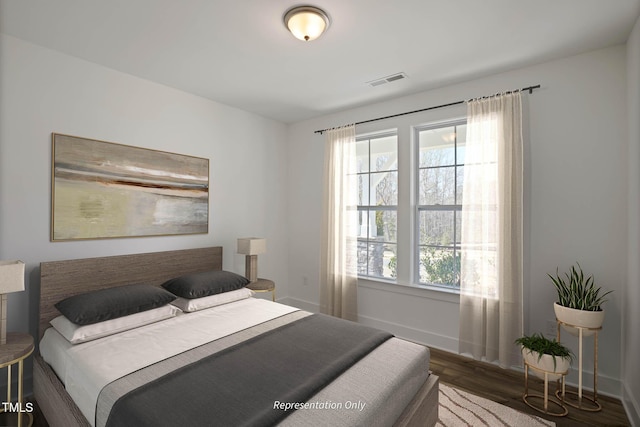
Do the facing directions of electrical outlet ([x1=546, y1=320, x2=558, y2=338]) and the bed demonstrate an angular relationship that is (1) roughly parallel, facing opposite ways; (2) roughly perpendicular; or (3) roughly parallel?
roughly perpendicular

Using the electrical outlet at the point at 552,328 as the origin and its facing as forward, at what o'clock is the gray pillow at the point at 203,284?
The gray pillow is roughly at 2 o'clock from the electrical outlet.

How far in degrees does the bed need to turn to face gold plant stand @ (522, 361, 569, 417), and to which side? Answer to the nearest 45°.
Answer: approximately 45° to its left

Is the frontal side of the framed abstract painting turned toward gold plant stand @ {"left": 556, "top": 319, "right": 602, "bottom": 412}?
yes

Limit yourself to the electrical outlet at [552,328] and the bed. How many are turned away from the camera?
0

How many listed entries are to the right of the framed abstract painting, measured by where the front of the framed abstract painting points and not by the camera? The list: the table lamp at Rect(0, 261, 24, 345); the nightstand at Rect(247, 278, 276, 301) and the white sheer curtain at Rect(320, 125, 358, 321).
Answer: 1

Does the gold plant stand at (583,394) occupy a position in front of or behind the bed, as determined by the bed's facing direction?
in front

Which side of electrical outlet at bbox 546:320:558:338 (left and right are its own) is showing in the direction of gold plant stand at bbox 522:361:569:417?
front

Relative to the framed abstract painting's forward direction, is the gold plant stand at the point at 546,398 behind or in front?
in front

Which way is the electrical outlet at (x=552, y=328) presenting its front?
toward the camera

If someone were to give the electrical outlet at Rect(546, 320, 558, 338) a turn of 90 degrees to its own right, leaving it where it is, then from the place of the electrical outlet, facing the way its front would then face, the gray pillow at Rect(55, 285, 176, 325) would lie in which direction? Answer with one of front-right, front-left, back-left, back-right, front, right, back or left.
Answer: front-left

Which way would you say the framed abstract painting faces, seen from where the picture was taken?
facing the viewer and to the right of the viewer

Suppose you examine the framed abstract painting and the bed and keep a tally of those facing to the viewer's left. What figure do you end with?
0
